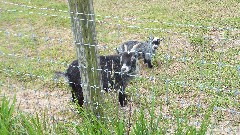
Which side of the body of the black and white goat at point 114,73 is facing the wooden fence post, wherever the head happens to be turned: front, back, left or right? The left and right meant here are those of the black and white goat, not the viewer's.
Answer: right

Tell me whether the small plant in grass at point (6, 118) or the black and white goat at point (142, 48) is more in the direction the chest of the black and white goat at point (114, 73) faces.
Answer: the black and white goat

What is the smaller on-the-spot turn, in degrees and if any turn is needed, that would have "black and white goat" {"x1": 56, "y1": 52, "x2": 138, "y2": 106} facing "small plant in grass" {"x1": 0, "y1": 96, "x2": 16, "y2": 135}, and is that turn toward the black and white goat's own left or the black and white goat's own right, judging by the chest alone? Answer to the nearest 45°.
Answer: approximately 135° to the black and white goat's own right

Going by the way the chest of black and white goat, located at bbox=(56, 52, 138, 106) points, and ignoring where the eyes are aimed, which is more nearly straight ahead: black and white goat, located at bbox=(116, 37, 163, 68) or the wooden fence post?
the black and white goat

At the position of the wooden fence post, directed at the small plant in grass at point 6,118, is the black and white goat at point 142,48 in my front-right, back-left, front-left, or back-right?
back-right

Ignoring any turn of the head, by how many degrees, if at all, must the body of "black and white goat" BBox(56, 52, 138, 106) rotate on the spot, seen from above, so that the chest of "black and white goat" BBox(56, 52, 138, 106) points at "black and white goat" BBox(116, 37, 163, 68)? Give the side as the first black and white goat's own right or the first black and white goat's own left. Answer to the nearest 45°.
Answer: approximately 45° to the first black and white goat's own left

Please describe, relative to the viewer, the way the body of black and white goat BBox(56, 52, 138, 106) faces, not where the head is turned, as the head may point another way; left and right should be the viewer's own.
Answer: facing to the right of the viewer
